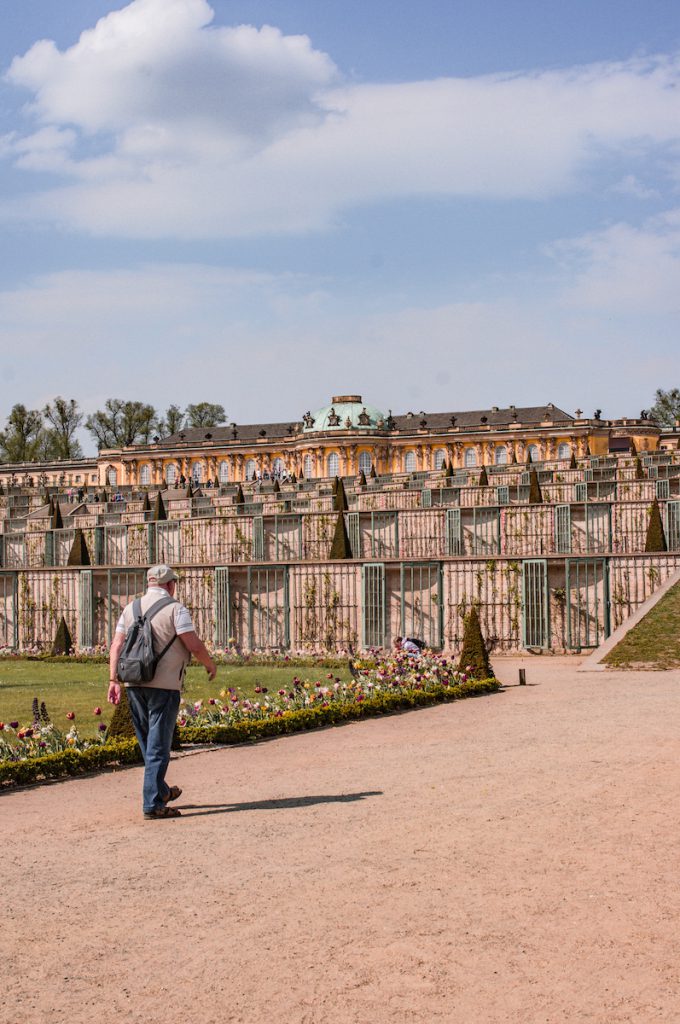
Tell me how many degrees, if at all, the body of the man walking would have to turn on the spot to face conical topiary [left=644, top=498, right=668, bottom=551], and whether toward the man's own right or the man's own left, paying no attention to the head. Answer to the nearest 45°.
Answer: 0° — they already face it

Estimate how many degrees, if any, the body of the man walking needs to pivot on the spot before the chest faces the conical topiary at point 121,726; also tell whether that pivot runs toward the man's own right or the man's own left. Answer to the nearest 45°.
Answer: approximately 45° to the man's own left

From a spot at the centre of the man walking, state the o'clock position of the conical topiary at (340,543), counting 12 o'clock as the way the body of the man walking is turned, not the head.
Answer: The conical topiary is roughly at 11 o'clock from the man walking.

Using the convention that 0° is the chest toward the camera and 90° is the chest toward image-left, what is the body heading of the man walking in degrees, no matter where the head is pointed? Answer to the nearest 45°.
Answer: approximately 225°

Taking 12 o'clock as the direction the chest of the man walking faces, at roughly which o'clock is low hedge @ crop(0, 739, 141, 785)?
The low hedge is roughly at 10 o'clock from the man walking.

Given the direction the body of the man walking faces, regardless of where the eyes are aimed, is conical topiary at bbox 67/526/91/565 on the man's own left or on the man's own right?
on the man's own left
